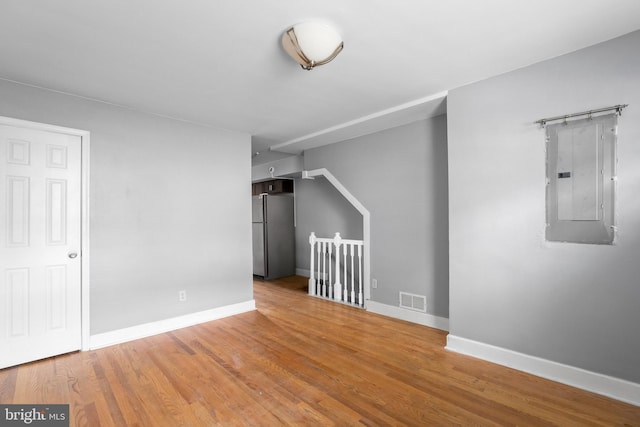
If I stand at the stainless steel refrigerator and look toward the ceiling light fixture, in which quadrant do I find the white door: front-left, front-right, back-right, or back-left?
front-right

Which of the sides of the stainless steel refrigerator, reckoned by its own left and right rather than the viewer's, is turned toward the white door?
front

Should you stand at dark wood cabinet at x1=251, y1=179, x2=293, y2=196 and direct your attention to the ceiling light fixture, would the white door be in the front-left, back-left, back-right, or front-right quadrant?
front-right

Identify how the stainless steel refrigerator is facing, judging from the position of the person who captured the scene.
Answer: facing the viewer and to the left of the viewer

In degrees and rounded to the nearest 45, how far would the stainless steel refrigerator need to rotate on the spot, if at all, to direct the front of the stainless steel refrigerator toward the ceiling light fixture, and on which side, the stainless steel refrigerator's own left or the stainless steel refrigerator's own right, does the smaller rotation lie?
approximately 45° to the stainless steel refrigerator's own left
